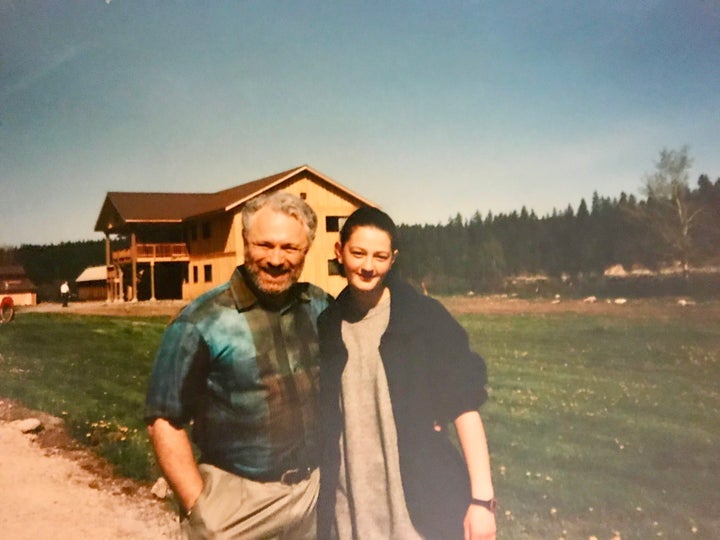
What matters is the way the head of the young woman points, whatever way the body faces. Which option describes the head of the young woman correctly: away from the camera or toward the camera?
toward the camera
